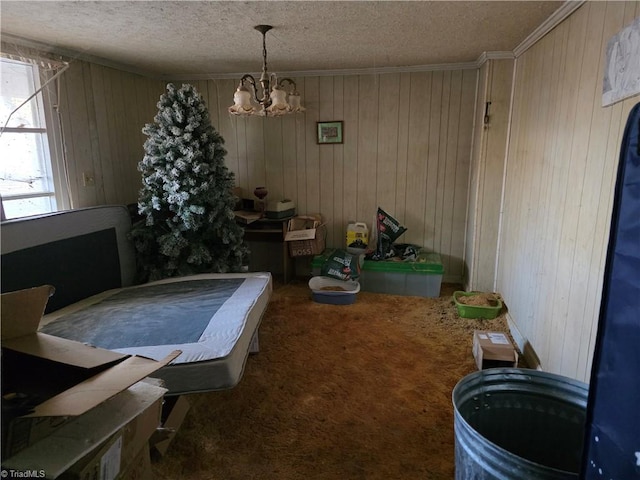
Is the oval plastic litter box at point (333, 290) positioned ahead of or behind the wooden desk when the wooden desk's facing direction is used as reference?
ahead

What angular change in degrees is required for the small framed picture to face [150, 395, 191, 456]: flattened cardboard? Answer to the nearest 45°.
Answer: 0° — it already faces it

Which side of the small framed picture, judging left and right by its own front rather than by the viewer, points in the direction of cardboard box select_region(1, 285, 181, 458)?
front

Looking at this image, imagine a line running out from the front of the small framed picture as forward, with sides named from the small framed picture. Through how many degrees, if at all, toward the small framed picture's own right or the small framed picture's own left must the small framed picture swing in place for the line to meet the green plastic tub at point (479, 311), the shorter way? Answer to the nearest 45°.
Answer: approximately 45° to the small framed picture's own left

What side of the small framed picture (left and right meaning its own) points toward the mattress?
front

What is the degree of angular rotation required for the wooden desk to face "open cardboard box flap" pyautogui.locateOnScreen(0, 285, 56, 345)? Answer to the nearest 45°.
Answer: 0° — it already faces it

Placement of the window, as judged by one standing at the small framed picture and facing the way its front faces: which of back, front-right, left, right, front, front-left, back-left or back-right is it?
front-right

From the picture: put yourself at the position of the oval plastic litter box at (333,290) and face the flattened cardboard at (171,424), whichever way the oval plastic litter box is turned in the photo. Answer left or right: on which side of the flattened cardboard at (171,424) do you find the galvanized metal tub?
left

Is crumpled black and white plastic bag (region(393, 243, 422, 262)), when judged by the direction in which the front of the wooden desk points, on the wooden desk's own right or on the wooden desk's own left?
on the wooden desk's own left
